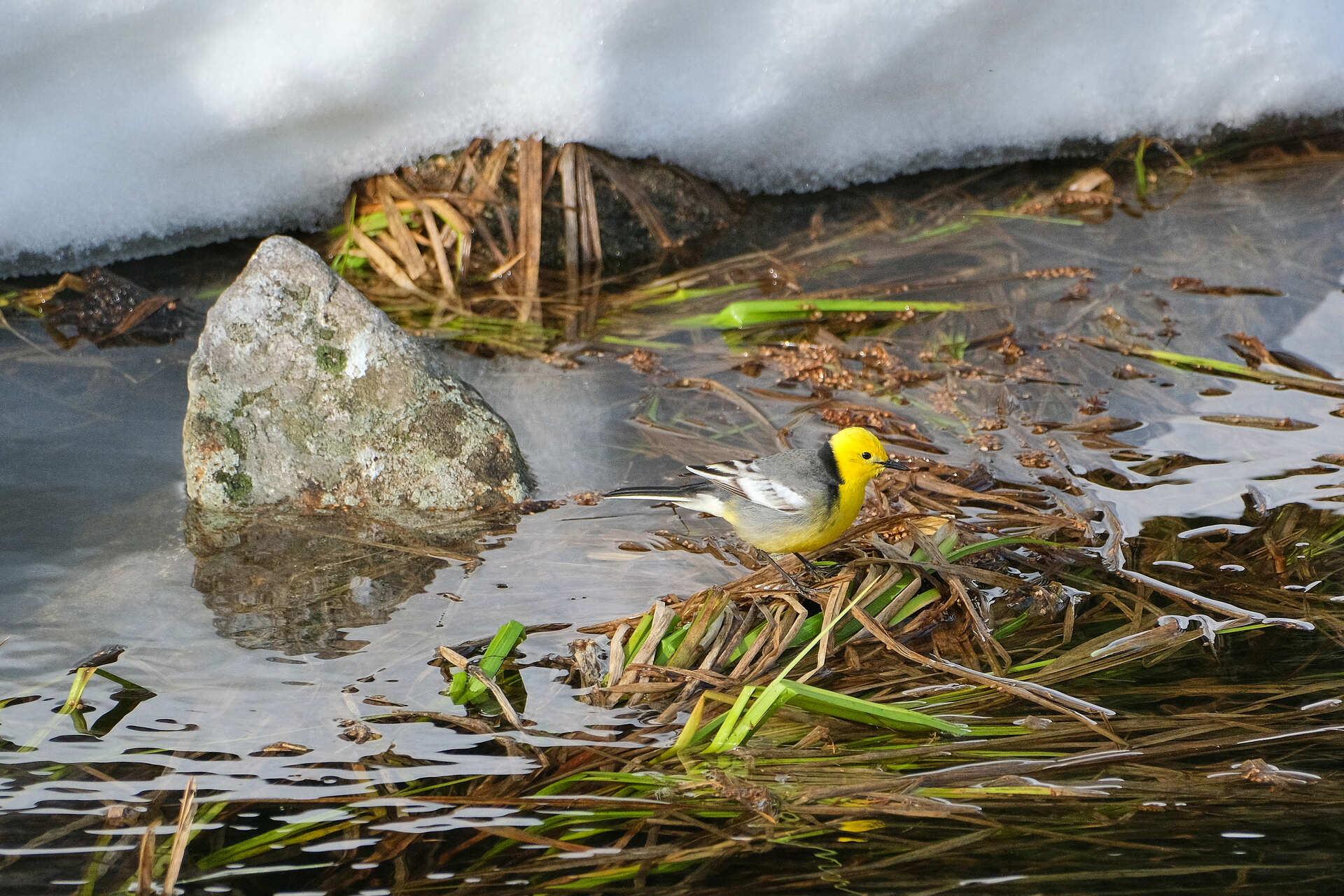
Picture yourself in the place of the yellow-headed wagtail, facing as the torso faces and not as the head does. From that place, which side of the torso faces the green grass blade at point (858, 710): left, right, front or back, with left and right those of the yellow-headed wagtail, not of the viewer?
right

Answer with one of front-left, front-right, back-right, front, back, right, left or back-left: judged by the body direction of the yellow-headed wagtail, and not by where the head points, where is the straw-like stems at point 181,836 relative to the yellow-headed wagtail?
back-right

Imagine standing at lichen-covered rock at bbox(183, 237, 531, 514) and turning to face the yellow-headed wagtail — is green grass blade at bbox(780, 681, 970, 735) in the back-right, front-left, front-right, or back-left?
front-right

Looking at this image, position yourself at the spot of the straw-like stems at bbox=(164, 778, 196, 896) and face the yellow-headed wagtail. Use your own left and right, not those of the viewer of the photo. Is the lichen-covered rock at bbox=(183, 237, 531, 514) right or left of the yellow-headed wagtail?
left

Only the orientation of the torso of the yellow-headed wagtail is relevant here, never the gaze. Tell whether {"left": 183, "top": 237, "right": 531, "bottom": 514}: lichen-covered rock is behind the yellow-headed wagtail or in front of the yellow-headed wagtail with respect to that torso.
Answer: behind

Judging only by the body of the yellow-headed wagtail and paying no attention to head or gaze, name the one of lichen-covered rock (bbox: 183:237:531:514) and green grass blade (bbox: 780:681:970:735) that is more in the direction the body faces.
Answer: the green grass blade

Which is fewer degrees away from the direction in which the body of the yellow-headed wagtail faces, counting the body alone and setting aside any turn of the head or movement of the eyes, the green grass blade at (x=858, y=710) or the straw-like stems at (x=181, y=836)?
the green grass blade

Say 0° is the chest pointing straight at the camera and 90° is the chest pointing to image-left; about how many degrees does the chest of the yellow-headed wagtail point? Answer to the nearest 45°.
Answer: approximately 270°

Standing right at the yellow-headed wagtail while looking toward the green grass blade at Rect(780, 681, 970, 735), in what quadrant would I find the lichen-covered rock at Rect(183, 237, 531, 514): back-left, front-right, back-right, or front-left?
back-right
